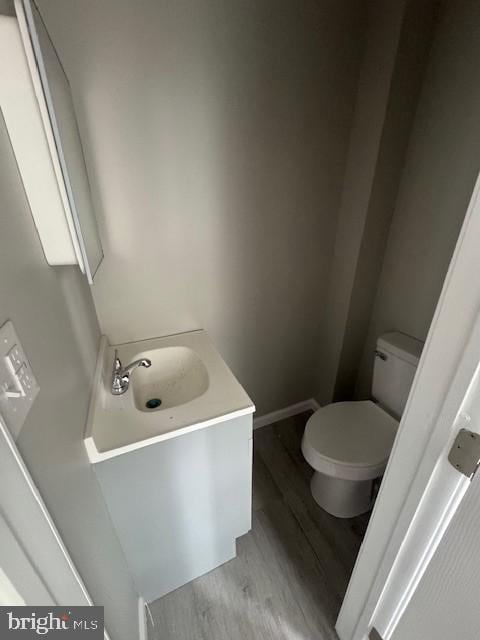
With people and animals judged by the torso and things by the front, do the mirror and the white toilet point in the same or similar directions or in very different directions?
very different directions

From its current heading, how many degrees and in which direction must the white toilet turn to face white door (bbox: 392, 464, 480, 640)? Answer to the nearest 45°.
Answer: approximately 45° to its left

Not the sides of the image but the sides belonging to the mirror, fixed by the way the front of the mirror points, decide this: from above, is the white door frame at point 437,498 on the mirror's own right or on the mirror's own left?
on the mirror's own right

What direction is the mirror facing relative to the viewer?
to the viewer's right

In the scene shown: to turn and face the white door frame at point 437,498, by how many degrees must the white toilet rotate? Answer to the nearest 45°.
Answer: approximately 45° to its left

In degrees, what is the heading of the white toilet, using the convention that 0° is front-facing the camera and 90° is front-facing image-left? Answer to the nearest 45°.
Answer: approximately 45°

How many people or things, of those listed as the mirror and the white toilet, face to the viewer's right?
1

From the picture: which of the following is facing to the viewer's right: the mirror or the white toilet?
the mirror
